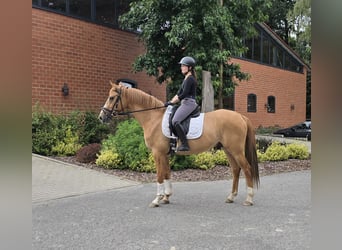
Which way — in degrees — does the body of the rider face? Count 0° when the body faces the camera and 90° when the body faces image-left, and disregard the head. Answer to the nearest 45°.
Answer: approximately 90°

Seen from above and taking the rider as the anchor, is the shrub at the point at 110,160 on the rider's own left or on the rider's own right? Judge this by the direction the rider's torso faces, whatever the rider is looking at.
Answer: on the rider's own right

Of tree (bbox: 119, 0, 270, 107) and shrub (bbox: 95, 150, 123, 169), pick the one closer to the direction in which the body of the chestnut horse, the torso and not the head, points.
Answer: the shrub

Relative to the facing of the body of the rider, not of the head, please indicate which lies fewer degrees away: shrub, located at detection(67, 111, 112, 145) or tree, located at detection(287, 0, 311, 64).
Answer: the shrub

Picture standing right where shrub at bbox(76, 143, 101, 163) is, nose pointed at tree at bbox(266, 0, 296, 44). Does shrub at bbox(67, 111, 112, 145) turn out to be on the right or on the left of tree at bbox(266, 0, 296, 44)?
left

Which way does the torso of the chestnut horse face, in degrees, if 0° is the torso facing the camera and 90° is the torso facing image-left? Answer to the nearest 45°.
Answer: approximately 90°

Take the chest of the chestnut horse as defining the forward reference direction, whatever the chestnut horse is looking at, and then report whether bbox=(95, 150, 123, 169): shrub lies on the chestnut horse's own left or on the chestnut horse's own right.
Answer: on the chestnut horse's own right
